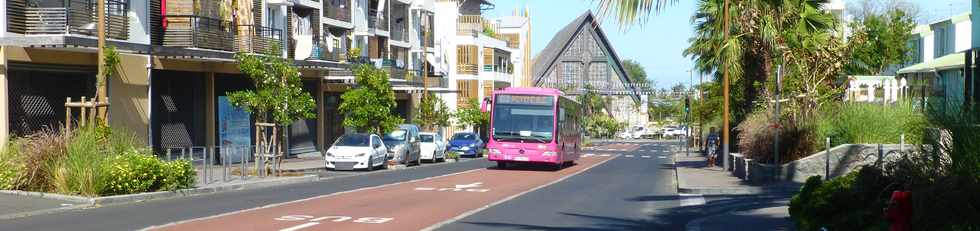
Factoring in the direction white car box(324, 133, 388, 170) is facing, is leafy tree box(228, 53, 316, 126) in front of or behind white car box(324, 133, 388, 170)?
in front

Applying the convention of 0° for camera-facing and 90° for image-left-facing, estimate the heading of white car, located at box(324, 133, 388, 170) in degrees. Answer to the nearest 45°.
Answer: approximately 45°

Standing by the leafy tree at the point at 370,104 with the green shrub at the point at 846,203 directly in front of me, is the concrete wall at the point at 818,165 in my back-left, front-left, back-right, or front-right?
front-left

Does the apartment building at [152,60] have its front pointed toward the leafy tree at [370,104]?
no

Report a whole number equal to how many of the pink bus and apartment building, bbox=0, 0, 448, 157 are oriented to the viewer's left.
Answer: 0

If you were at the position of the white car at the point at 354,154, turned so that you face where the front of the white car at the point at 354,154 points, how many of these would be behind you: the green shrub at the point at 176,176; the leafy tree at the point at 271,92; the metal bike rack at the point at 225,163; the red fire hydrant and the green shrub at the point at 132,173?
0

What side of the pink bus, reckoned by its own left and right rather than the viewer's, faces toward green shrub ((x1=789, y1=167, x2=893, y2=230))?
front

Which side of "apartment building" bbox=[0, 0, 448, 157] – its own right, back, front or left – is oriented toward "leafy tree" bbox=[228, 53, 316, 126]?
front

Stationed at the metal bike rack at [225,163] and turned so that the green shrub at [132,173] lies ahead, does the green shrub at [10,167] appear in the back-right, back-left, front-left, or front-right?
front-right

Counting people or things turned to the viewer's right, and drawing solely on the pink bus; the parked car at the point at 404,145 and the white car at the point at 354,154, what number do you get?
0

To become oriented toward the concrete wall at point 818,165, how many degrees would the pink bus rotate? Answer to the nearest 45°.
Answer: approximately 45° to its left

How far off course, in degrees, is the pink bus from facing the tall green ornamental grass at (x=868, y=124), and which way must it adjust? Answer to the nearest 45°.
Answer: approximately 45° to its left

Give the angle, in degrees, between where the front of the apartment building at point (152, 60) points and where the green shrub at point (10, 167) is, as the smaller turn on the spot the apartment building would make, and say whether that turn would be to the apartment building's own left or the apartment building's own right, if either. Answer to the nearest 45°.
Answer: approximately 45° to the apartment building's own right

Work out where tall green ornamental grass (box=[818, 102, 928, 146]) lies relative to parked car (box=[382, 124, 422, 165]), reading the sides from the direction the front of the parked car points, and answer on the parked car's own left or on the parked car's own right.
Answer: on the parked car's own left

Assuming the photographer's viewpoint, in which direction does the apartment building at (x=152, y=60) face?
facing the viewer and to the right of the viewer

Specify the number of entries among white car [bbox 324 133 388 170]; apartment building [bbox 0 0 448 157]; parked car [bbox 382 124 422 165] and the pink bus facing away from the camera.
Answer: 0

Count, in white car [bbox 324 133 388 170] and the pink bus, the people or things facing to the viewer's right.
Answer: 0

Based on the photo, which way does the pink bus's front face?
toward the camera

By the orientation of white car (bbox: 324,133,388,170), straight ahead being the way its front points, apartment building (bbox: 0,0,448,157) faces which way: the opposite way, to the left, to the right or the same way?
to the left
